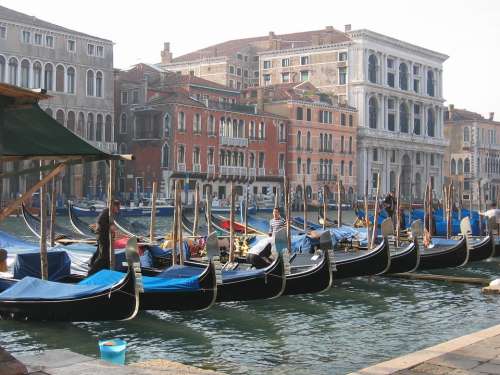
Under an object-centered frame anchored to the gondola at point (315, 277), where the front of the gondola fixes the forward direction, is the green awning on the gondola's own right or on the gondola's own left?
on the gondola's own right

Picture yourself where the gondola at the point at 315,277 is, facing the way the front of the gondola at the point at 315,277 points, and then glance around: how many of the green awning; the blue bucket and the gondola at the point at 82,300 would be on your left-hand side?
0

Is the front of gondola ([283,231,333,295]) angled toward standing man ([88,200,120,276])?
no

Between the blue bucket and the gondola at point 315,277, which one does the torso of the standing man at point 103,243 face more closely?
the gondola

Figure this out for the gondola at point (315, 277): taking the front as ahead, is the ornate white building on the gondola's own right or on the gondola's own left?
on the gondola's own left

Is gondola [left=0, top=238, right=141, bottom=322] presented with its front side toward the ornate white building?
no

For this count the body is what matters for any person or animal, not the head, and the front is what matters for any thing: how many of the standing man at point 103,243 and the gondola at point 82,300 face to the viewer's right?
2

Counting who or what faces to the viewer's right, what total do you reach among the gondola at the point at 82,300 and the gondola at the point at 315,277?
2

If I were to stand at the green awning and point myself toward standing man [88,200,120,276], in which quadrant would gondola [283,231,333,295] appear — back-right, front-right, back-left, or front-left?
front-right

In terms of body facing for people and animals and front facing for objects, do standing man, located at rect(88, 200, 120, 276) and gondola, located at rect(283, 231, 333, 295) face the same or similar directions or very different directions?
same or similar directions

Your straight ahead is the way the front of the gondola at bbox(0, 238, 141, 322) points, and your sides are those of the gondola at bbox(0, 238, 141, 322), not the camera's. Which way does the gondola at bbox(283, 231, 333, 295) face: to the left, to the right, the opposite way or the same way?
the same way

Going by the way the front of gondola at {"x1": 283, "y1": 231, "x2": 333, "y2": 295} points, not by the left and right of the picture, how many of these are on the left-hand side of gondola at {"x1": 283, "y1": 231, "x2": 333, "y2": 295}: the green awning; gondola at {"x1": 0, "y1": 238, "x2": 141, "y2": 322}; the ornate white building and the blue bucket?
1
